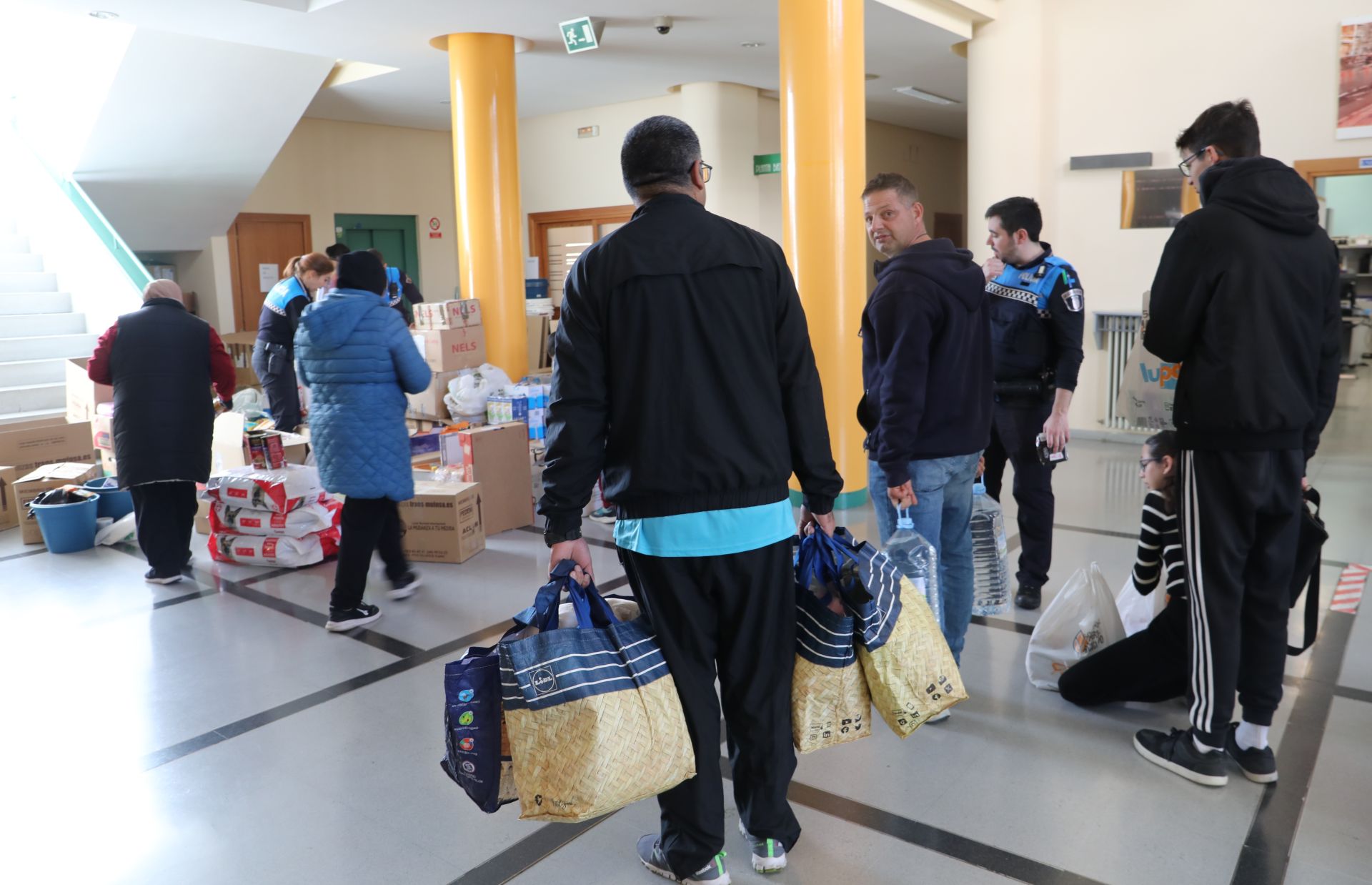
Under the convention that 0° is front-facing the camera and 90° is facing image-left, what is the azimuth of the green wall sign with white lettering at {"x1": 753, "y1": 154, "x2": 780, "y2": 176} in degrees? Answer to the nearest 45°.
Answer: approximately 0°

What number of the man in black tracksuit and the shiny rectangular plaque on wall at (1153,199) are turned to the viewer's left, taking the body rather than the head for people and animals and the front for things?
0

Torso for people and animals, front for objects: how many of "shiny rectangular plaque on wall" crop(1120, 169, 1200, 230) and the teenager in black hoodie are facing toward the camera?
1

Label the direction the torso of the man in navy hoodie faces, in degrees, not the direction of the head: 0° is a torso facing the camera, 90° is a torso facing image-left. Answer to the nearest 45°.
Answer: approximately 135°

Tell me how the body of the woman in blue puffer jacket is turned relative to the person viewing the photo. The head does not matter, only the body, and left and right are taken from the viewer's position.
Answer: facing away from the viewer and to the right of the viewer

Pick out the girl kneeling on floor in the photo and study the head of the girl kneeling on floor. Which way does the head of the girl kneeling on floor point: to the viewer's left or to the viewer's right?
to the viewer's left

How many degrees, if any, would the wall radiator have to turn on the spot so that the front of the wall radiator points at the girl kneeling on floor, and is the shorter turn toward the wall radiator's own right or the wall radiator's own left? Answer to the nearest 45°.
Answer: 0° — it already faces them

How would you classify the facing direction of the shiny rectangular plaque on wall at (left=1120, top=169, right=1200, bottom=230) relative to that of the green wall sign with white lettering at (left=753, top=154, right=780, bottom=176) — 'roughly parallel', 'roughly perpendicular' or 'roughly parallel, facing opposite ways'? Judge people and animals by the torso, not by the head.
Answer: roughly parallel

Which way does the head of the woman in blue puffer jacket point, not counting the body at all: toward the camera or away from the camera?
away from the camera

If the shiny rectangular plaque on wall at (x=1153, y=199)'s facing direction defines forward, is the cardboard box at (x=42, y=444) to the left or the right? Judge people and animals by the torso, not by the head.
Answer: on its right

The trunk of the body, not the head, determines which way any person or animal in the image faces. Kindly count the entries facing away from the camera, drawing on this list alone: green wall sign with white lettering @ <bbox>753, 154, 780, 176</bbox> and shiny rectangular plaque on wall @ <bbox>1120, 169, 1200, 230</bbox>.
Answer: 0

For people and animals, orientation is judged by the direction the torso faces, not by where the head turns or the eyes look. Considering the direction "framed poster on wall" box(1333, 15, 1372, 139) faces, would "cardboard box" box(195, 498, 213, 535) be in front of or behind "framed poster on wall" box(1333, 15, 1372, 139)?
in front

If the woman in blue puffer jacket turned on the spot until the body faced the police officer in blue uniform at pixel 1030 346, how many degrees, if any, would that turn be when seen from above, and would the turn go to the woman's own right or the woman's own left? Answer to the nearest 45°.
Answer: approximately 45° to the woman's own right

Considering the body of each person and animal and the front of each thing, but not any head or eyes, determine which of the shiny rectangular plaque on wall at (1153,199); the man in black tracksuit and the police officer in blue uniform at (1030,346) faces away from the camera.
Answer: the man in black tracksuit

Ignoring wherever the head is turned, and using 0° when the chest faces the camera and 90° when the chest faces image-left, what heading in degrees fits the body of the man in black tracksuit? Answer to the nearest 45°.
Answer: approximately 180°

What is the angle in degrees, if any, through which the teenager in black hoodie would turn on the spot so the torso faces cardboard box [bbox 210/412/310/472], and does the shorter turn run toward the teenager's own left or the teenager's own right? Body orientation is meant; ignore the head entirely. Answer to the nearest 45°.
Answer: approximately 45° to the teenager's own left

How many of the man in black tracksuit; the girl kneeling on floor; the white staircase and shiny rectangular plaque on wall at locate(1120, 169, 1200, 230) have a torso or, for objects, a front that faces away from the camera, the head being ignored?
1

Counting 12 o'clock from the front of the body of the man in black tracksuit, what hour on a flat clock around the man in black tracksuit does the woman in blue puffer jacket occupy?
The woman in blue puffer jacket is roughly at 11 o'clock from the man in black tracksuit.

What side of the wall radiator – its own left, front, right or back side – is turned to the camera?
front

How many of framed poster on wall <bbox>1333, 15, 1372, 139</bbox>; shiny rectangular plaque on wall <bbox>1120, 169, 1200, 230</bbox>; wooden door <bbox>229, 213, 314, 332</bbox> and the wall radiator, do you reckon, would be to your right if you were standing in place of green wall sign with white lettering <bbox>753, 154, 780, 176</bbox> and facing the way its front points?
1
